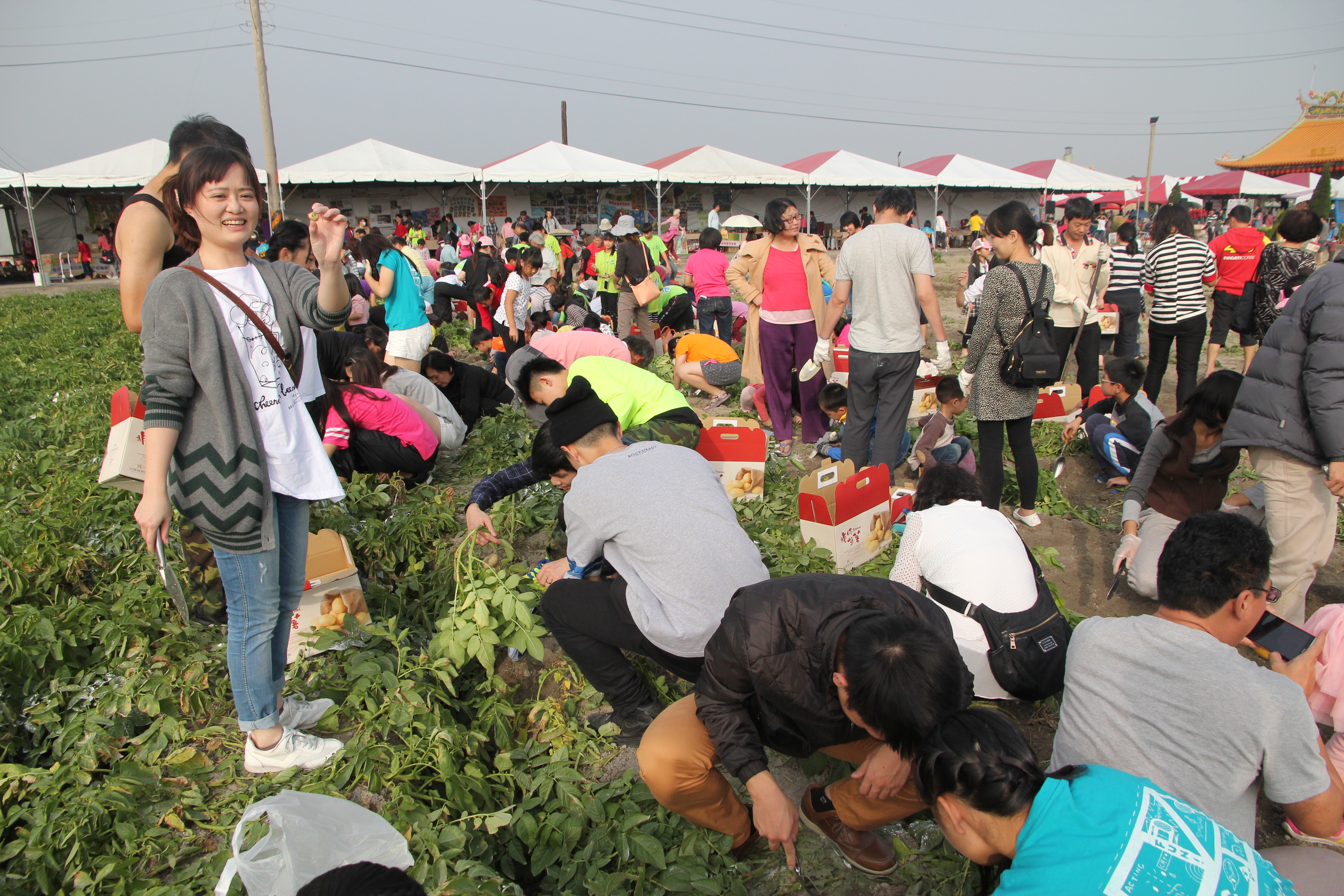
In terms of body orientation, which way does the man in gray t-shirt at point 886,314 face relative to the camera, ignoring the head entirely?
away from the camera

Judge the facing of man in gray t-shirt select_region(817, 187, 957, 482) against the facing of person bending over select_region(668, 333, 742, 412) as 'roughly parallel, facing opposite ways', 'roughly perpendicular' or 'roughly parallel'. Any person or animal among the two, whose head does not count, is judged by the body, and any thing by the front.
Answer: roughly perpendicular

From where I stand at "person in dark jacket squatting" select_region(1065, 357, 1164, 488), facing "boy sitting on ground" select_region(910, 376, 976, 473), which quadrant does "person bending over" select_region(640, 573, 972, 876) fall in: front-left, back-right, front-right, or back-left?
front-left

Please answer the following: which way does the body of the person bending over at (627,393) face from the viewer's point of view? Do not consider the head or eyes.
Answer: to the viewer's left

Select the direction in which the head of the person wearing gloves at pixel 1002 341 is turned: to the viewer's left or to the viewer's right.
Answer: to the viewer's left

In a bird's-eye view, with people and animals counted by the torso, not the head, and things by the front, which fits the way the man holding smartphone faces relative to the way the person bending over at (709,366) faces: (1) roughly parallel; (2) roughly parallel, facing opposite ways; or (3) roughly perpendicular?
roughly parallel, facing opposite ways

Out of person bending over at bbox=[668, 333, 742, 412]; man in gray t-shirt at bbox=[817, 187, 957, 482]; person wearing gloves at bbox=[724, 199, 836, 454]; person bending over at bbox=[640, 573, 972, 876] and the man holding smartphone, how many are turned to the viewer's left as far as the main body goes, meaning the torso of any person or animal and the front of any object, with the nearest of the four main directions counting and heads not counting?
1

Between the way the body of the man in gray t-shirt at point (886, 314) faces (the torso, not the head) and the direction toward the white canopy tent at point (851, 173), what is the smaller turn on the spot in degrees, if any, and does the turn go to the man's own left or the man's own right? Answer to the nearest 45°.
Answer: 0° — they already face it

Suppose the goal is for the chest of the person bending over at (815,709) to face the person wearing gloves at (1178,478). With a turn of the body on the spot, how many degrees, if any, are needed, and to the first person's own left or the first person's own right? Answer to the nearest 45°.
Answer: approximately 135° to the first person's own left

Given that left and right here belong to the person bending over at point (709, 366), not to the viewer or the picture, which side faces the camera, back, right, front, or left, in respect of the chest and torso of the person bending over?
left

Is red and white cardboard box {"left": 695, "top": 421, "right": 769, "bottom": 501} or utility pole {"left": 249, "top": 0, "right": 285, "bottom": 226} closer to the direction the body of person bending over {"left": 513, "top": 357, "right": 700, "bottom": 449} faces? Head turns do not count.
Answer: the utility pole

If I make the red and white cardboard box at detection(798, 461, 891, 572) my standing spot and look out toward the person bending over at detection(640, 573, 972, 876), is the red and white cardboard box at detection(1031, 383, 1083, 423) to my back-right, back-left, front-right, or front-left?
back-left

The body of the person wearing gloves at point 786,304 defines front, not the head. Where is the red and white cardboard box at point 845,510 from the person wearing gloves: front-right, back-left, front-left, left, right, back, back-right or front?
front

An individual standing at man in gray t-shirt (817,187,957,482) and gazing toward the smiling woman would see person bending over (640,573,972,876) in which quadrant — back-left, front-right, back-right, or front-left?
front-left

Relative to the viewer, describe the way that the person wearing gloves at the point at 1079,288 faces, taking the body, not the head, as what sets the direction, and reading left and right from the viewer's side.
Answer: facing the viewer

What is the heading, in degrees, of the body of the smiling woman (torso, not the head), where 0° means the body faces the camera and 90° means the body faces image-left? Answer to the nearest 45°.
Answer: approximately 315°

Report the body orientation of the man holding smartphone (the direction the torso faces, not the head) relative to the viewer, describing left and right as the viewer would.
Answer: facing away from the viewer and to the right of the viewer
